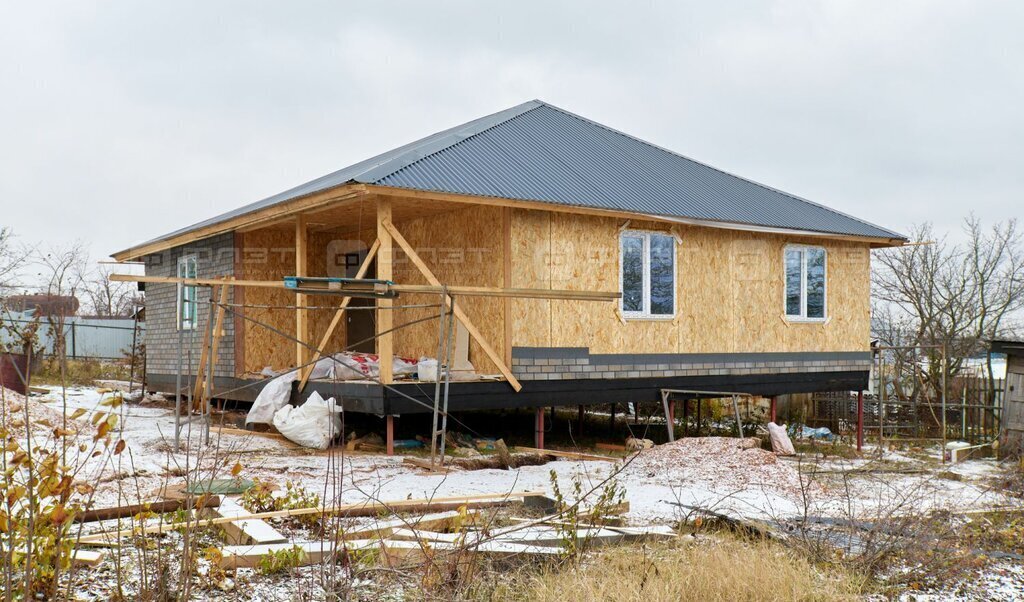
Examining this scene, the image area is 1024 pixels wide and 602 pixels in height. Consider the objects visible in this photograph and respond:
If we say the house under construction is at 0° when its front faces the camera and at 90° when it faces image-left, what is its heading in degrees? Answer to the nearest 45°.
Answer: approximately 45°

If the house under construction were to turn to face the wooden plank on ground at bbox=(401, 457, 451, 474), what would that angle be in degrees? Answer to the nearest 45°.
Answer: approximately 45° to its left

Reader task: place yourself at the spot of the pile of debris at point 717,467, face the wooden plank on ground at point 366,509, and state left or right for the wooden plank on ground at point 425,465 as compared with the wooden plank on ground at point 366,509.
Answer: right

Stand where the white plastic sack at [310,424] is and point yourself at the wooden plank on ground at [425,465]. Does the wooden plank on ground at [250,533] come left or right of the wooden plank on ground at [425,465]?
right

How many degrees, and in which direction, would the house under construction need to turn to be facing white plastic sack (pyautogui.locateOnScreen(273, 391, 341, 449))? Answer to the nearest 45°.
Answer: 0° — it already faces it

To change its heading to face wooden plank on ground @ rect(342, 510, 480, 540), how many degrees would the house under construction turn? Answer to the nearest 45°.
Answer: approximately 45° to its left
